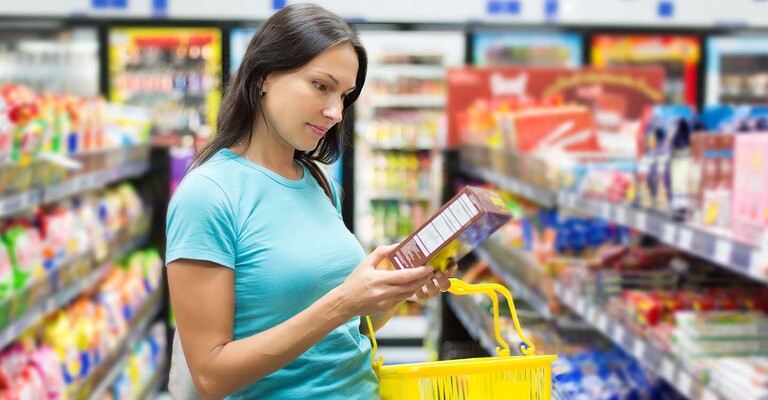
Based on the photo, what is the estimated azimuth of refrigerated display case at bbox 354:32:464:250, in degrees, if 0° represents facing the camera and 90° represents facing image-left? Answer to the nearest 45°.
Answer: approximately 0°

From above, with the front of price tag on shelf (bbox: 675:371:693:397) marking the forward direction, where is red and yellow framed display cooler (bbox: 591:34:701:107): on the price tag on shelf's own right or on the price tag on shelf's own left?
on the price tag on shelf's own right

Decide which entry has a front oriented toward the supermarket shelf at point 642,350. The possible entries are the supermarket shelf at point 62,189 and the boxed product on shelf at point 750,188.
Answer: the supermarket shelf at point 62,189

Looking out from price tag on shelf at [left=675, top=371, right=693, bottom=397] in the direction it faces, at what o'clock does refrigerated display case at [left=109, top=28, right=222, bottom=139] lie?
The refrigerated display case is roughly at 3 o'clock from the price tag on shelf.

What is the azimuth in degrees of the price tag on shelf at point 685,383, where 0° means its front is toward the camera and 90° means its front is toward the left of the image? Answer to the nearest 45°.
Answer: approximately 45°

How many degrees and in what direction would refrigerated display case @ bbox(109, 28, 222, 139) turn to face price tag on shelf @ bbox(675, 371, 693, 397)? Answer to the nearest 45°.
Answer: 0° — it already faces it
